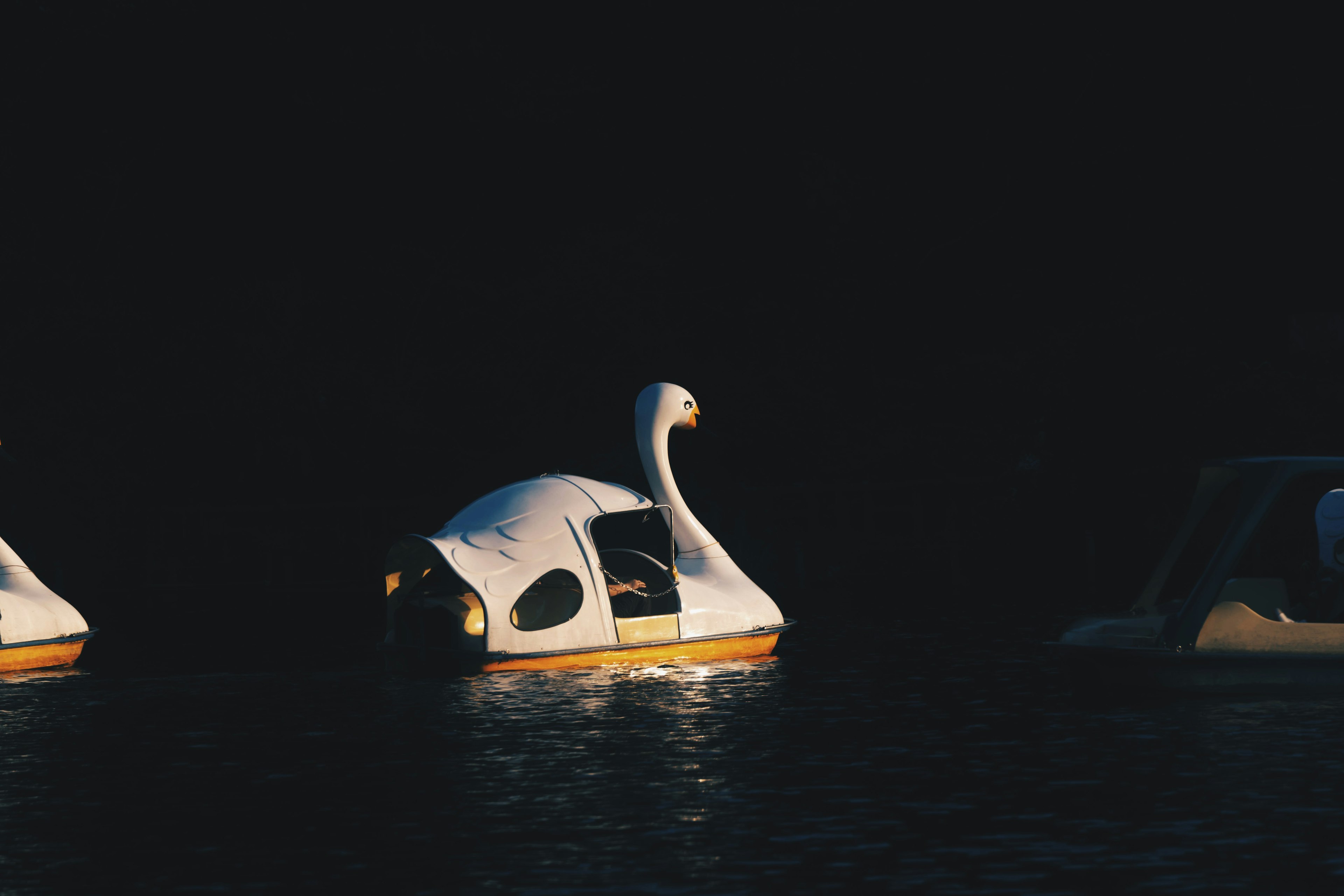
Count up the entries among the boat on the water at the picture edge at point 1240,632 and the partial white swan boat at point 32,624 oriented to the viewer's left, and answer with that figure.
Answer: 1

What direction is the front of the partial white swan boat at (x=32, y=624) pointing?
to the viewer's right

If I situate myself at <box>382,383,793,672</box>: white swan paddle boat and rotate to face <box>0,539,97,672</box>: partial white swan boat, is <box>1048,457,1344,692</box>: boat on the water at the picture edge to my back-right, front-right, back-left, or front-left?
back-left

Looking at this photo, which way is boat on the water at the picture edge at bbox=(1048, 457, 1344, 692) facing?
to the viewer's left

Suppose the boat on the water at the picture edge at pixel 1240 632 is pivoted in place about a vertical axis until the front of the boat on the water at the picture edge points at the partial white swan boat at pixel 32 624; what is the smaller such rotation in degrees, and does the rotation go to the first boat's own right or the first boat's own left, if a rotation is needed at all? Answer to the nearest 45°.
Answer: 0° — it already faces it

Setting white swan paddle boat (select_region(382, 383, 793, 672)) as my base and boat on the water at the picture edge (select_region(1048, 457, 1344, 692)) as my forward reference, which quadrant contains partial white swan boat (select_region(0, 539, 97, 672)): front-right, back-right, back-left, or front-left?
back-right
